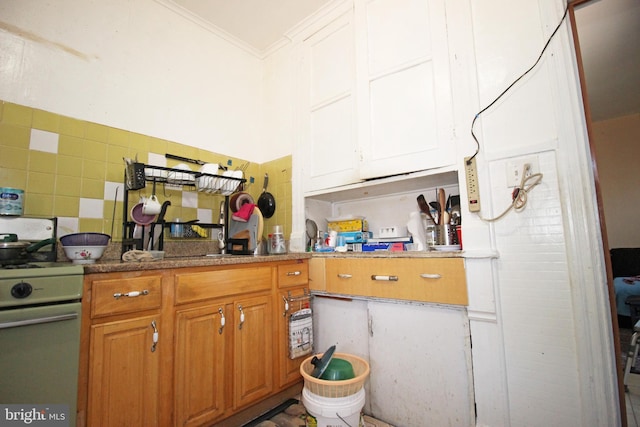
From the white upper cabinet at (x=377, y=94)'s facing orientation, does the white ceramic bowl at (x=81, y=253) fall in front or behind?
in front

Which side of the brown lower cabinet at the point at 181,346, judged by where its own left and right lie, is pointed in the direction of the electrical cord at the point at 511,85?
front

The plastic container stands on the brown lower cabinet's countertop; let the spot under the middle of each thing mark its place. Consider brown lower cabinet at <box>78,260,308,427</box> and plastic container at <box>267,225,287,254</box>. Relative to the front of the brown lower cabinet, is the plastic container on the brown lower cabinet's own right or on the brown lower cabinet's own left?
on the brown lower cabinet's own left

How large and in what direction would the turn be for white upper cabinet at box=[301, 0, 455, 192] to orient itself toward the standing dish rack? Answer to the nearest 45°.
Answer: approximately 45° to its right

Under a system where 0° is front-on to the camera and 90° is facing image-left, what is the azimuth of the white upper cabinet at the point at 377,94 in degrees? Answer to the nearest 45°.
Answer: approximately 45°

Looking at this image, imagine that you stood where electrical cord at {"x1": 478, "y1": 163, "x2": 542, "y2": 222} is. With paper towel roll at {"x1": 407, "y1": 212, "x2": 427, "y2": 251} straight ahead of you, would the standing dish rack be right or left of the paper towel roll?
left

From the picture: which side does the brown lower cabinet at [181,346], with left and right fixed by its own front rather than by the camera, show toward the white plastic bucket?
front

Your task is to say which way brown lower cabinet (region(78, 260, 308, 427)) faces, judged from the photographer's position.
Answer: facing the viewer and to the right of the viewer

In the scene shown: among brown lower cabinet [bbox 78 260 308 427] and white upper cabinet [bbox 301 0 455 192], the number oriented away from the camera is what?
0
